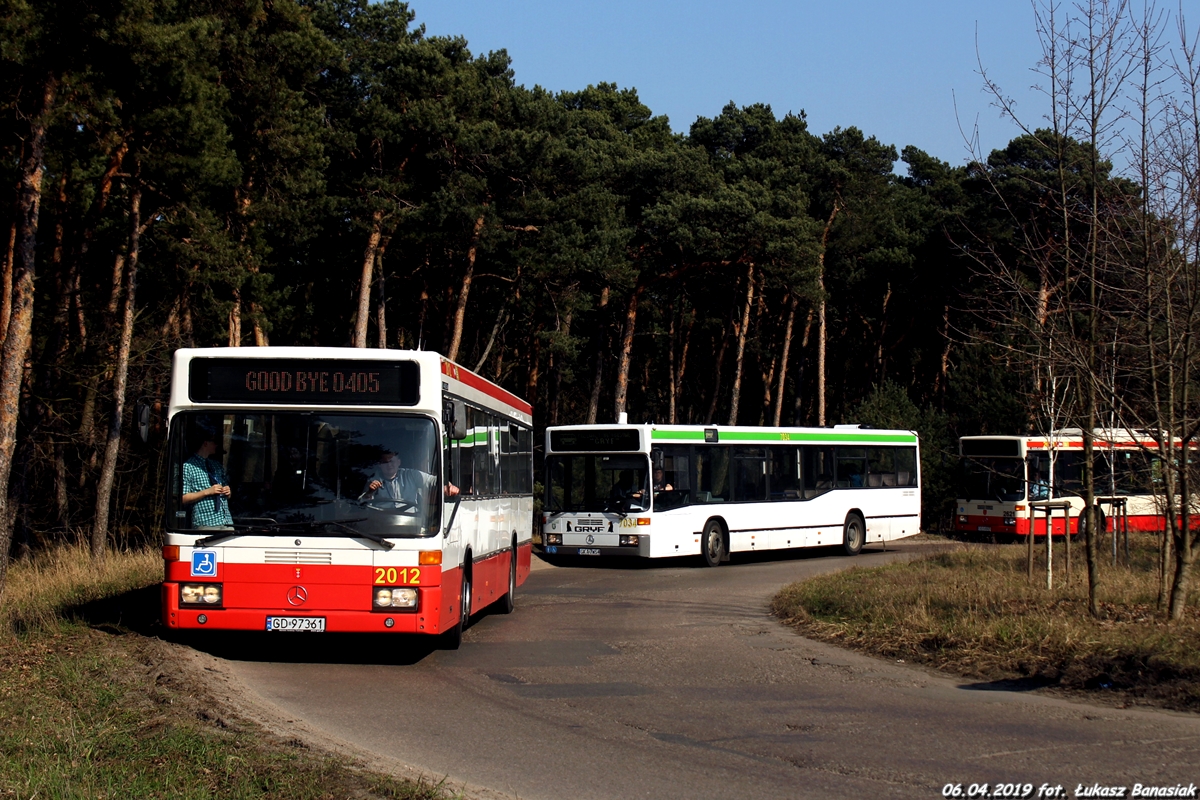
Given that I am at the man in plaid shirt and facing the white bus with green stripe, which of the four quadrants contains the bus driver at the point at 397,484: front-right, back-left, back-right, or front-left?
front-right

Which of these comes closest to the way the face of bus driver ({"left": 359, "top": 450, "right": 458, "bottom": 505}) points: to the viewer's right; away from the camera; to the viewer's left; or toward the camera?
toward the camera

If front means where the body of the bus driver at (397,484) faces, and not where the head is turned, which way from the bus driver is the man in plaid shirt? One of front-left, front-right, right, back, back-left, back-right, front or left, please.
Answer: right

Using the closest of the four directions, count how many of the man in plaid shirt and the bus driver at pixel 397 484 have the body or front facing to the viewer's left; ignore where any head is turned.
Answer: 0

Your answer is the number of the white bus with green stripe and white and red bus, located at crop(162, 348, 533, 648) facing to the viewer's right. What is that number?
0

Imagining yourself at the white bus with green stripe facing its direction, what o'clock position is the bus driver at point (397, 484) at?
The bus driver is roughly at 11 o'clock from the white bus with green stripe.

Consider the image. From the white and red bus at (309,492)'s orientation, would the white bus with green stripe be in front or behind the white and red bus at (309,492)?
behind

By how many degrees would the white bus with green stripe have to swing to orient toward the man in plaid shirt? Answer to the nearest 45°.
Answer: approximately 45° to its left

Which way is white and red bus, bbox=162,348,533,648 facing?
toward the camera

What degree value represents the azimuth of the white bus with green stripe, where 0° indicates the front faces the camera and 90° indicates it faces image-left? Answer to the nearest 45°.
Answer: approximately 45°

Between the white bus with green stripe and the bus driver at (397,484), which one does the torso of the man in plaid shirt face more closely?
the bus driver

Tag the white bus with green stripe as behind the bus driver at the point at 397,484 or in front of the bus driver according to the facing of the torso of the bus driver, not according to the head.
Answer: behind

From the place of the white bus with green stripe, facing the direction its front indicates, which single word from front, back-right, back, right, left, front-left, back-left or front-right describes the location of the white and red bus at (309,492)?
front-left

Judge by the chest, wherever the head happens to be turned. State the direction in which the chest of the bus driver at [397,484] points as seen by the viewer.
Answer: toward the camera
